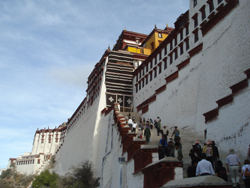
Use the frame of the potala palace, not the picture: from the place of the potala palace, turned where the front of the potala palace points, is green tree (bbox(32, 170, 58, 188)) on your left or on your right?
on your right

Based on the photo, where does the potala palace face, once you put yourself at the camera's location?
facing the viewer and to the left of the viewer
